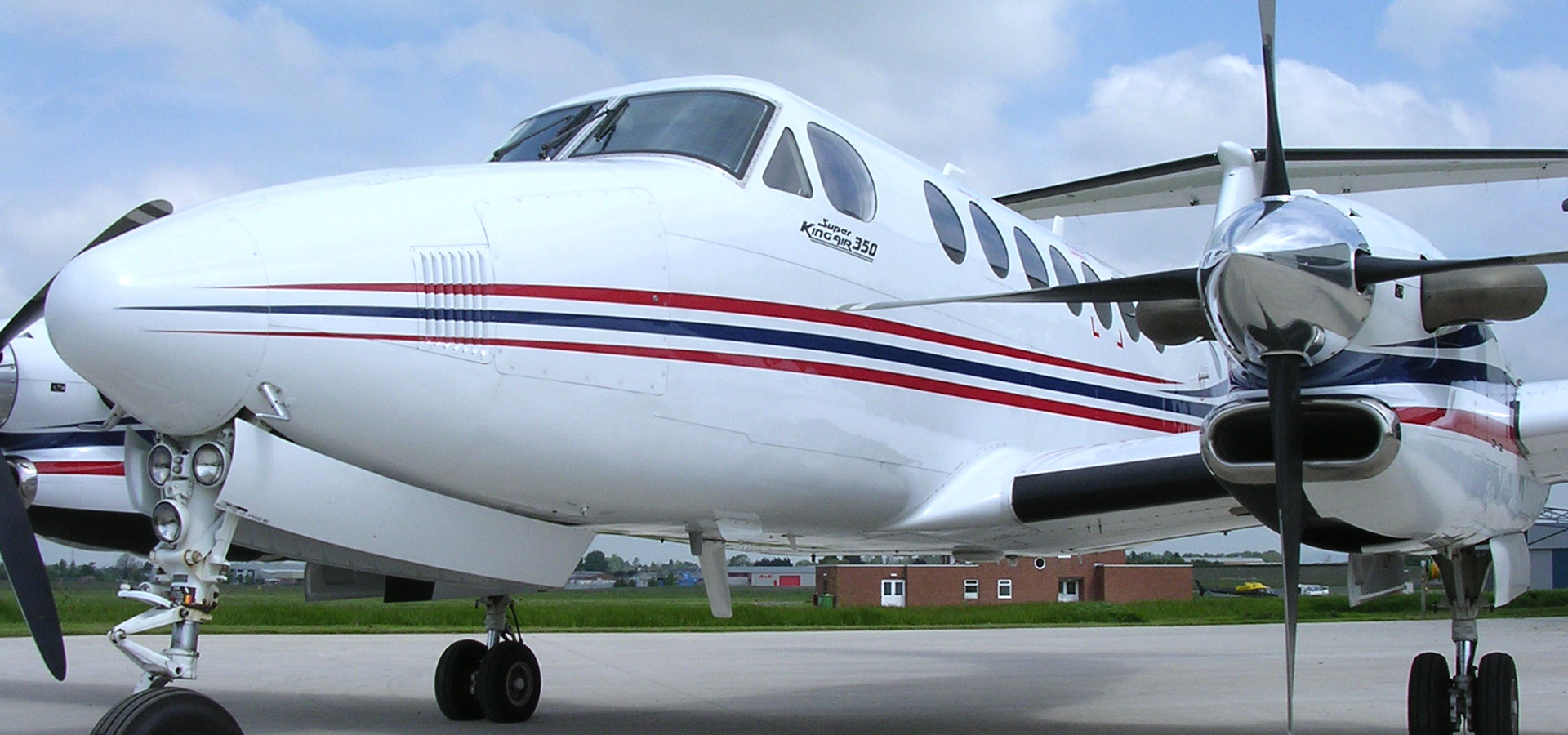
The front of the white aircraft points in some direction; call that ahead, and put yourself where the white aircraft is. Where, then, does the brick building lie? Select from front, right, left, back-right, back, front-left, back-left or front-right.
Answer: back-right

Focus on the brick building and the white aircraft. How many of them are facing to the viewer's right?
0

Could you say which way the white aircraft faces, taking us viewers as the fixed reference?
facing the viewer and to the left of the viewer

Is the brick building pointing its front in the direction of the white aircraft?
yes

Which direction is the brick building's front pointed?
toward the camera
